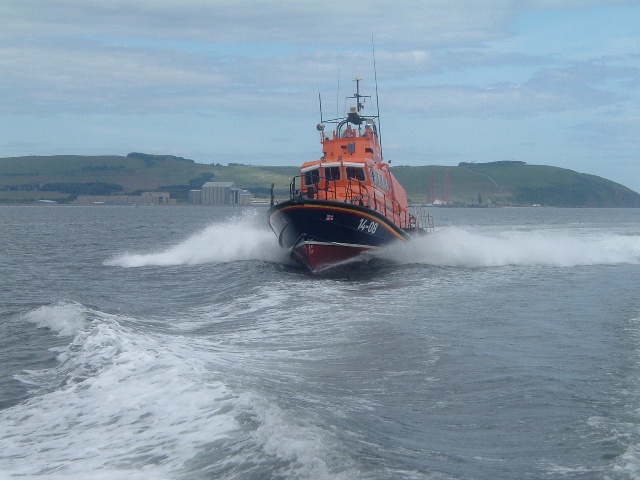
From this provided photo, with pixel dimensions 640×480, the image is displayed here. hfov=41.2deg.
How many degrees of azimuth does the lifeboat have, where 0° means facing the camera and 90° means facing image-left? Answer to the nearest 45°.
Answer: approximately 45°
